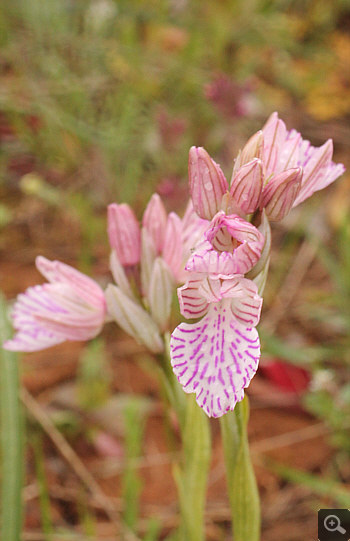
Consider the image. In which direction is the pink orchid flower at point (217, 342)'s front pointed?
toward the camera
